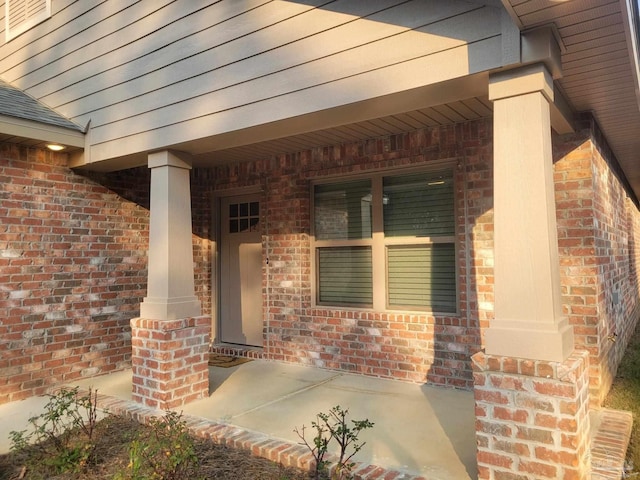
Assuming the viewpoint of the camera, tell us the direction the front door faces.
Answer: facing the viewer and to the left of the viewer

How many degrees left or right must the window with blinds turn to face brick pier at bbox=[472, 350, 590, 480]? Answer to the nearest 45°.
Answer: approximately 45° to its left

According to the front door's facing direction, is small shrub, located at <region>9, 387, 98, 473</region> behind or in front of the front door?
in front

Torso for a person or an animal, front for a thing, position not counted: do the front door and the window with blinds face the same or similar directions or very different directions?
same or similar directions

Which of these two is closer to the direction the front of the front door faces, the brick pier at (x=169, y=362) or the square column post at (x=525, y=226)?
the brick pier

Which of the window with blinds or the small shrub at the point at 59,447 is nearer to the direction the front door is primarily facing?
the small shrub

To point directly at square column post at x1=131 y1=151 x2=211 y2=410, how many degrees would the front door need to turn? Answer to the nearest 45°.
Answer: approximately 45° to its left

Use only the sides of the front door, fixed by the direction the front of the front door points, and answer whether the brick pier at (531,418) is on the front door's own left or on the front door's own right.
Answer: on the front door's own left

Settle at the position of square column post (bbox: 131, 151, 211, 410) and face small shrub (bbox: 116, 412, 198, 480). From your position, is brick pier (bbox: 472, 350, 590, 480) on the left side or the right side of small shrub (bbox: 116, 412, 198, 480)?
left

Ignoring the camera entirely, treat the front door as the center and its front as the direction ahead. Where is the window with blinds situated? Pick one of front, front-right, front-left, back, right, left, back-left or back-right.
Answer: left

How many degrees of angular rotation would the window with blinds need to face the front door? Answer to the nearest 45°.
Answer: approximately 90° to its right

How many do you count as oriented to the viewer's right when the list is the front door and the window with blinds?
0

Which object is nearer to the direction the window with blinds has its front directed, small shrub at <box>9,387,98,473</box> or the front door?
the small shrub
